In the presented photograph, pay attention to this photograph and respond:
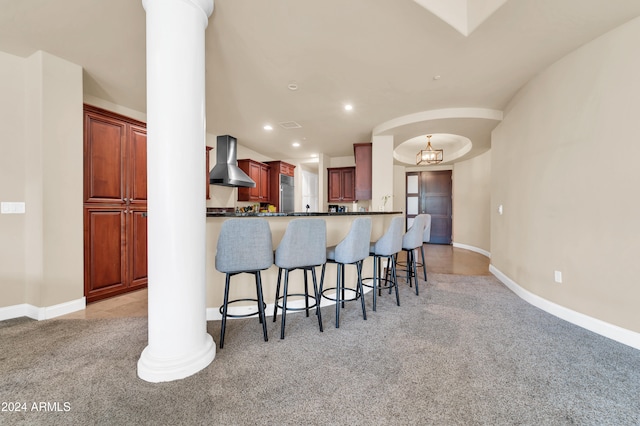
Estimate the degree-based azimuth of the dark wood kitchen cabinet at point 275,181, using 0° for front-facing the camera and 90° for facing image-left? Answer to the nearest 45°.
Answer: approximately 315°

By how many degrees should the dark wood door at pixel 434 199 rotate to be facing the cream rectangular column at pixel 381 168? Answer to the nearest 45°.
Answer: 0° — it already faces it

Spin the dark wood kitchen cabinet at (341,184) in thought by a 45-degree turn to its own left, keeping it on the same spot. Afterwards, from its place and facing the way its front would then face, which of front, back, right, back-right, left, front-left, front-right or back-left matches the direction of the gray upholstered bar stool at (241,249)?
front-right

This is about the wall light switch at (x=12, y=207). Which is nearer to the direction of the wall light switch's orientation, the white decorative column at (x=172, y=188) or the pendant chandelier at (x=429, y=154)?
the white decorative column

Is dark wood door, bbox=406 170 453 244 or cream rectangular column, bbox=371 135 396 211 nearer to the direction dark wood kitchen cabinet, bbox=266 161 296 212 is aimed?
the cream rectangular column

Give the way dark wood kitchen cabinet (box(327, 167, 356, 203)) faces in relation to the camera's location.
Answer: facing the viewer

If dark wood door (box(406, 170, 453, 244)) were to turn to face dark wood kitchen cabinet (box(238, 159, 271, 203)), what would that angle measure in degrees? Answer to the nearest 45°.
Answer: approximately 45° to its right

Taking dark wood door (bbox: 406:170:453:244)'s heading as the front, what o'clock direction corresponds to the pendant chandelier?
The pendant chandelier is roughly at 12 o'clock from the dark wood door.

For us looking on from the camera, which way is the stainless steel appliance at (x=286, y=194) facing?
facing the viewer and to the right of the viewer

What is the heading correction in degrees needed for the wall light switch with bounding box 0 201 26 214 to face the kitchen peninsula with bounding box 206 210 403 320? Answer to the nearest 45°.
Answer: approximately 45° to its left

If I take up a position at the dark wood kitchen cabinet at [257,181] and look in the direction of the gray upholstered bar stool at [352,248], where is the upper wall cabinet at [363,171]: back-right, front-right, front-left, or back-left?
front-left
